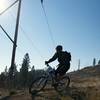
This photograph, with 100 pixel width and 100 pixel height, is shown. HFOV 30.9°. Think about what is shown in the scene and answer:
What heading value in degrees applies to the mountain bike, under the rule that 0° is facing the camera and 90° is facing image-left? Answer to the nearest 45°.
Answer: approximately 45°

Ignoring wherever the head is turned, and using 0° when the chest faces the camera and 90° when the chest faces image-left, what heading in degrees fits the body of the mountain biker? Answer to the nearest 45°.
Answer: approximately 45°
